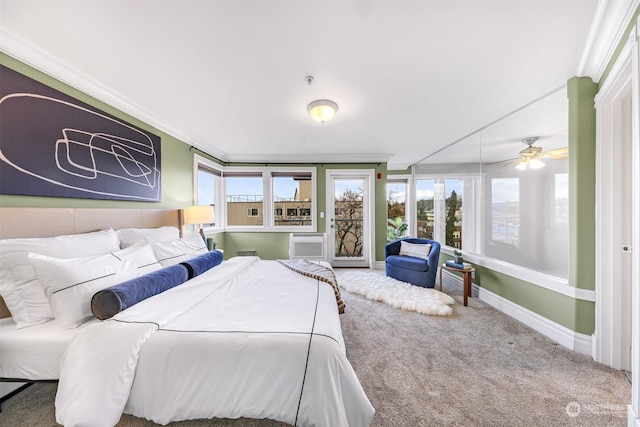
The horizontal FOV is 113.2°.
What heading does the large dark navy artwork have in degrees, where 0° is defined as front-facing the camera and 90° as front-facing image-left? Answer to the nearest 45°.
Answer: approximately 315°

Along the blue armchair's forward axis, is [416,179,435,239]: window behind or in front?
behind

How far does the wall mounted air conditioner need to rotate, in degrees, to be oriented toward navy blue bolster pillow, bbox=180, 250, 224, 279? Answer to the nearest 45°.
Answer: approximately 45° to its right

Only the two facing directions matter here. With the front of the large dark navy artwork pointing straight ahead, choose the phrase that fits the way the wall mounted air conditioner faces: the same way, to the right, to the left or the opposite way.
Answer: to the right

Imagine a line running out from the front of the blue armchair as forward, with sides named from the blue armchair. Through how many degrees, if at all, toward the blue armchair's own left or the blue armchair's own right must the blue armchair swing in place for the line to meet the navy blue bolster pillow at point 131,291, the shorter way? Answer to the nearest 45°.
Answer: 0° — it already faces it

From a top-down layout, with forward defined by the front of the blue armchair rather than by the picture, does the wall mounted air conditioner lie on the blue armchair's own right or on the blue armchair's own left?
on the blue armchair's own right
